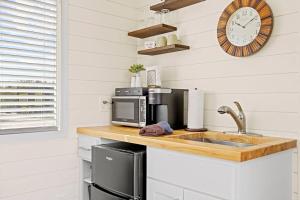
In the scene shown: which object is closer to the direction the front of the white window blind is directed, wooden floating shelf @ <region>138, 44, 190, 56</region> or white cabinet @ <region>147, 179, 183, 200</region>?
the white cabinet

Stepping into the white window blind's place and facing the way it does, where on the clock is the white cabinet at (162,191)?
The white cabinet is roughly at 12 o'clock from the white window blind.

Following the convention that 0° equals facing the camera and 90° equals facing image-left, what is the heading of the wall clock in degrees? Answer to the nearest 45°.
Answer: approximately 45°

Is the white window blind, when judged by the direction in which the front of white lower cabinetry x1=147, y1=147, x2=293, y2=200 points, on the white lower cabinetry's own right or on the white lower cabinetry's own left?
on the white lower cabinetry's own right

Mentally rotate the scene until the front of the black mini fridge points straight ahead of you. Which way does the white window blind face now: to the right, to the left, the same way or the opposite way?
to the left

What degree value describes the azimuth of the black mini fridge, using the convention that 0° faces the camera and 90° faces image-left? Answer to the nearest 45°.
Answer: approximately 45°

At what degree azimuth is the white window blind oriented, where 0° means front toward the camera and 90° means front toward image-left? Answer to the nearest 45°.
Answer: approximately 315°

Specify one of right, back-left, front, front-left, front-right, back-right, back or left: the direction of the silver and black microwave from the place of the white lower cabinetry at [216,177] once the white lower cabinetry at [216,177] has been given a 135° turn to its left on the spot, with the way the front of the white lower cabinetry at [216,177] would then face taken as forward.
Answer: back-left
